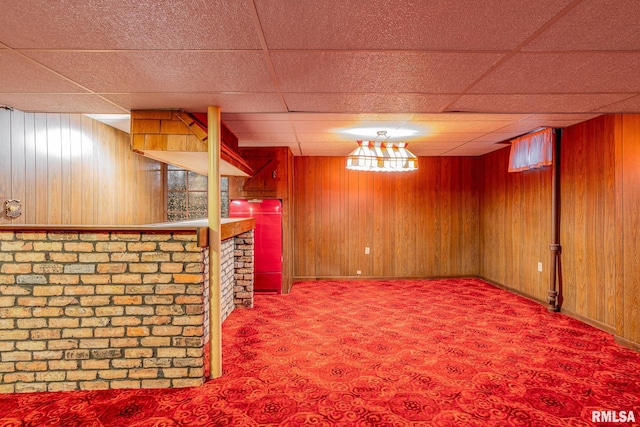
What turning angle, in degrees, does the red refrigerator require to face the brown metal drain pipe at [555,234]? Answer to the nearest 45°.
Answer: approximately 45° to its left

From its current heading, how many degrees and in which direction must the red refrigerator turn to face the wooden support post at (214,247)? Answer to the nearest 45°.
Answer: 0° — it already faces it

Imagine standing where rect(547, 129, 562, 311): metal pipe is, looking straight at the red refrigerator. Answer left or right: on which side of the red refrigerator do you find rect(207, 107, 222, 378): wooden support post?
left

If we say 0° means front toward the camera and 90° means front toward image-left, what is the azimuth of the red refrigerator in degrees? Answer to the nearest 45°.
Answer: approximately 0°

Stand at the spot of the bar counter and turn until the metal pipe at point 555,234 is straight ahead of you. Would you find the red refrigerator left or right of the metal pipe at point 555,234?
left
